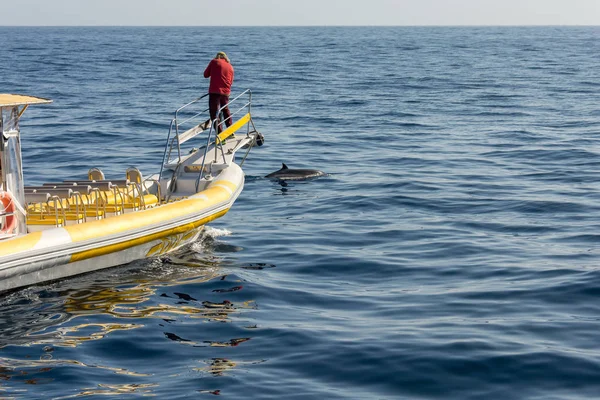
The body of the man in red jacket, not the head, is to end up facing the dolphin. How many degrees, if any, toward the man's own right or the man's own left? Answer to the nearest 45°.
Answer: approximately 45° to the man's own right

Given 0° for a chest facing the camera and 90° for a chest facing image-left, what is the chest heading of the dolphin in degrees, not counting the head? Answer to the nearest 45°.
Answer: approximately 270°

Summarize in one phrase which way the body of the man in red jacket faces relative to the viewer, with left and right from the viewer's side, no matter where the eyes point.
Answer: facing away from the viewer and to the left of the viewer

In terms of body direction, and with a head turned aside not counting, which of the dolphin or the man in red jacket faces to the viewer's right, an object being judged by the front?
the dolphin

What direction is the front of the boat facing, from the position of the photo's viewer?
facing away from the viewer and to the right of the viewer

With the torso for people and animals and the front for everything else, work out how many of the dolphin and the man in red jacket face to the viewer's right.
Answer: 1
